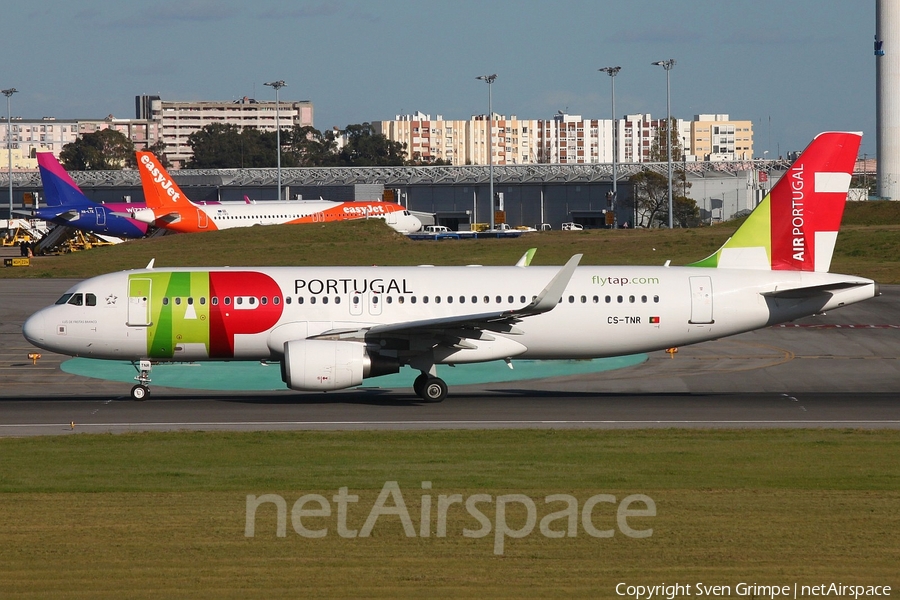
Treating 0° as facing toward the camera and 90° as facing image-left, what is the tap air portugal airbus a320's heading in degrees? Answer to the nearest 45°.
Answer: approximately 90°
